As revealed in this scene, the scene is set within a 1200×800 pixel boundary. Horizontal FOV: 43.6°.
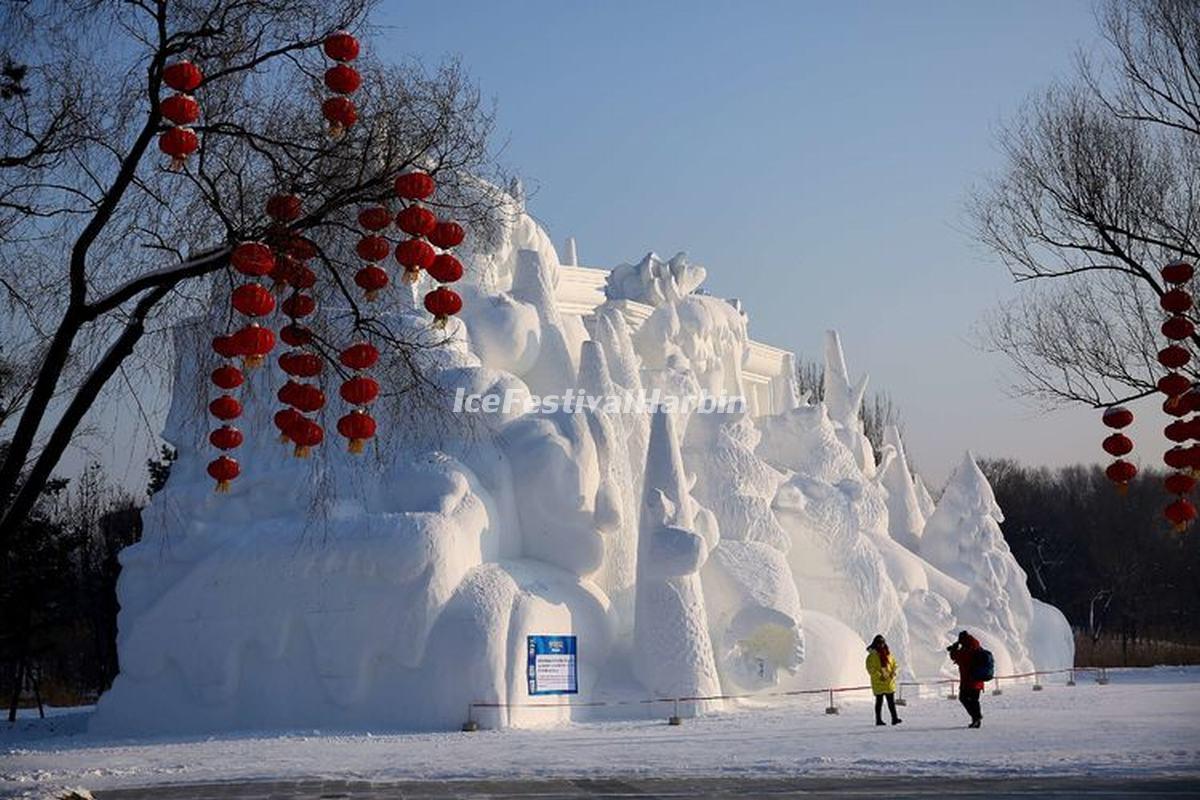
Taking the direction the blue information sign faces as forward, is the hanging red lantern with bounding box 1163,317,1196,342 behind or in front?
in front

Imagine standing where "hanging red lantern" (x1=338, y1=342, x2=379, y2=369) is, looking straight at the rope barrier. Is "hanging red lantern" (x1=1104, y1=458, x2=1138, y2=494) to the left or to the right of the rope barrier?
right

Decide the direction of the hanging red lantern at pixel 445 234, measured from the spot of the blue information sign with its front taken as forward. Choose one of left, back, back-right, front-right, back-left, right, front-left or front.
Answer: front

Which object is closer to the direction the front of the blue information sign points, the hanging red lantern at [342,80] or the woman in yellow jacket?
the hanging red lantern

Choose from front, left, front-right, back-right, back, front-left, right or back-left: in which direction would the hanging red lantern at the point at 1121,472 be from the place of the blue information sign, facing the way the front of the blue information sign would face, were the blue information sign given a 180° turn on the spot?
back-right

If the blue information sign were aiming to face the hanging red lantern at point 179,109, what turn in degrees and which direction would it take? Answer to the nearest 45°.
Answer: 0° — it already faces it

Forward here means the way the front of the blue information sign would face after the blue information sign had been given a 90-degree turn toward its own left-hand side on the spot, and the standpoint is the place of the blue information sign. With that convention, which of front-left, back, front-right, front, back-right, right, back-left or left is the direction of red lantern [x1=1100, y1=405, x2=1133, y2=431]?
front-right

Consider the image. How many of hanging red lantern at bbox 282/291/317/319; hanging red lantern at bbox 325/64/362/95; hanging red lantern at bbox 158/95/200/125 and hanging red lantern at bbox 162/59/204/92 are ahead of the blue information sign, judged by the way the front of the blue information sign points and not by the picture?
4

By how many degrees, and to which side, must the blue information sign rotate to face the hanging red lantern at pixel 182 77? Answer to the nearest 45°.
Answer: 0° — it already faces it

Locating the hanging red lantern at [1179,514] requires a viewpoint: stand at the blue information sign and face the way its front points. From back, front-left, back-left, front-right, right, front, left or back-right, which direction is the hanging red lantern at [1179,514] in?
front-left

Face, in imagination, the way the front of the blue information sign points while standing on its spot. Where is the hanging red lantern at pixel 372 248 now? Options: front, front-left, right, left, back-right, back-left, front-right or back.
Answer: front

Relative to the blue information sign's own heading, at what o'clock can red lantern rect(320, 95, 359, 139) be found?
The red lantern is roughly at 12 o'clock from the blue information sign.

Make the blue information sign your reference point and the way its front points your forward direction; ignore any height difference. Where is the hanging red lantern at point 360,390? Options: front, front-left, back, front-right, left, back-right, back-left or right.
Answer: front

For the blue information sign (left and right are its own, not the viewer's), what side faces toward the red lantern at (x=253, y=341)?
front

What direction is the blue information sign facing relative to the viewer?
toward the camera

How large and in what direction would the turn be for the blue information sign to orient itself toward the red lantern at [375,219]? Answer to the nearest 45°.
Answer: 0° — it already faces it

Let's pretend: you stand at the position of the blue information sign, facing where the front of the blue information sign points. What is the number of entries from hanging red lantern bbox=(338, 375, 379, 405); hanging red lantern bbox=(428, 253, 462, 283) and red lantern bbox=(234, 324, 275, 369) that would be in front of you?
3

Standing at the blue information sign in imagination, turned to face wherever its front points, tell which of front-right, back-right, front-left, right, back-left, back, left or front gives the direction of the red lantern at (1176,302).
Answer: front-left

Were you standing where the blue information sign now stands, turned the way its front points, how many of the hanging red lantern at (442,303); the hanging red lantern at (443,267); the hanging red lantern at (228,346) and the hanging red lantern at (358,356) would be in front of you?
4

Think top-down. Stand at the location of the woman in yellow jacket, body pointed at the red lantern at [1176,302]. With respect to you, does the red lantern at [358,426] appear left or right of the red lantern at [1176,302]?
right

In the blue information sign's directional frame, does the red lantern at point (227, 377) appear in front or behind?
in front
